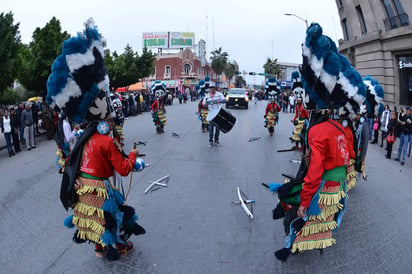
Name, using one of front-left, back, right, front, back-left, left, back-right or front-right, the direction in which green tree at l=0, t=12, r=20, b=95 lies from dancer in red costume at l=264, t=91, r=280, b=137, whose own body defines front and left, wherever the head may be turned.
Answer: right

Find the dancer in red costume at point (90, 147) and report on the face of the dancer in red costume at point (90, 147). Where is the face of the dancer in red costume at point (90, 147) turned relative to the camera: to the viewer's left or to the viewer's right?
to the viewer's right

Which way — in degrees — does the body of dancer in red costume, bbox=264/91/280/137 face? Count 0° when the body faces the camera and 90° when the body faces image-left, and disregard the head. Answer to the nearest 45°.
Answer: approximately 0°

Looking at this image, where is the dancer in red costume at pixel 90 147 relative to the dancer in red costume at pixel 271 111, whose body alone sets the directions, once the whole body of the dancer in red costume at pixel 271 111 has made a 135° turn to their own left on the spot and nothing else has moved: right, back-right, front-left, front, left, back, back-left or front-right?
back-right

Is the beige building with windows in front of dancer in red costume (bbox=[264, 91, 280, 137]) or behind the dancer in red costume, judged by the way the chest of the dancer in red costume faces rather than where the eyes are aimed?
behind

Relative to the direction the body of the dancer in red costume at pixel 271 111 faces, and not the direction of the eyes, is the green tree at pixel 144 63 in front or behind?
behind

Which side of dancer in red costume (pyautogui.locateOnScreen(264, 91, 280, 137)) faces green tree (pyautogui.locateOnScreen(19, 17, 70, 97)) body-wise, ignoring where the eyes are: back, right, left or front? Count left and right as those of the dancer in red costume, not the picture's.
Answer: right
